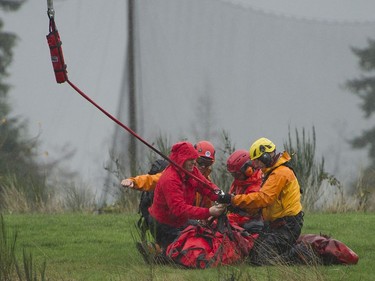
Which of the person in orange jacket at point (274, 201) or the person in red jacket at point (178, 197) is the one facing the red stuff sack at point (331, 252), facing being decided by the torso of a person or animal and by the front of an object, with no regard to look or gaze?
the person in red jacket

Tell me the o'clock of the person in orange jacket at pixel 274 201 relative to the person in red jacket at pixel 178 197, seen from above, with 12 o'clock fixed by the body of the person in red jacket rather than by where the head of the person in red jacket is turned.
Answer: The person in orange jacket is roughly at 12 o'clock from the person in red jacket.

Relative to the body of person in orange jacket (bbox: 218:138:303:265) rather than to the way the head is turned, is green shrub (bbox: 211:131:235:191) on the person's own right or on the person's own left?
on the person's own right

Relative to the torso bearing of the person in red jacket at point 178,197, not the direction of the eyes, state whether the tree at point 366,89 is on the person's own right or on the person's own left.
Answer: on the person's own left

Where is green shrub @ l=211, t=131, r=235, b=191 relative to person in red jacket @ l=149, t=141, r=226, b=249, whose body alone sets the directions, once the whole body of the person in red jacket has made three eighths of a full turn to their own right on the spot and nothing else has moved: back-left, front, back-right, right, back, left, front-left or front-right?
back-right

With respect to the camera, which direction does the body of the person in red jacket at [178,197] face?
to the viewer's right

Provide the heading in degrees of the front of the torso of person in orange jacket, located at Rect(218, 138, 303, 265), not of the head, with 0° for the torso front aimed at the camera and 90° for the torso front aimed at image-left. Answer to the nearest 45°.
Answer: approximately 90°

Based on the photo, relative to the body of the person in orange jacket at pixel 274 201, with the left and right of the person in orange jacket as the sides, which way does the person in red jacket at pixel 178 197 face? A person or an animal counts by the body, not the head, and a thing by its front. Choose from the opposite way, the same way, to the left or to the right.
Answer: the opposite way

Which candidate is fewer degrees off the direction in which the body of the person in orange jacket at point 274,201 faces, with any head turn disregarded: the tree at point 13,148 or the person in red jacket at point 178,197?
the person in red jacket

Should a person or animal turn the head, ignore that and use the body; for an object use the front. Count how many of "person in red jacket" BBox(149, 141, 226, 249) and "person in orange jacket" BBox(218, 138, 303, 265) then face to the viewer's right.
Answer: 1

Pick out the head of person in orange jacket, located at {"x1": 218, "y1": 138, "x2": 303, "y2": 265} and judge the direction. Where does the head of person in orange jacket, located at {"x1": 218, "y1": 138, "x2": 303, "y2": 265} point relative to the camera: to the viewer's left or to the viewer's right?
to the viewer's left

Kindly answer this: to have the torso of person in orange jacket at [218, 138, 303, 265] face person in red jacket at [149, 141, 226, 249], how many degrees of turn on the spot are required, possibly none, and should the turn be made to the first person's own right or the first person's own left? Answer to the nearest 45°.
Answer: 0° — they already face them
